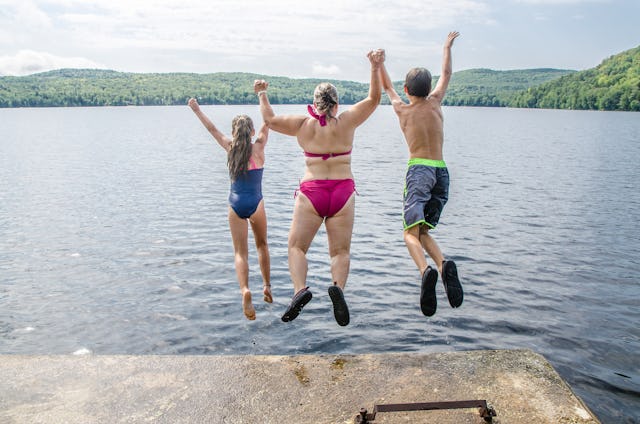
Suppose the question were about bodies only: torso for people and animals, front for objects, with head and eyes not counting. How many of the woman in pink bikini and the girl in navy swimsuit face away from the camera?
2

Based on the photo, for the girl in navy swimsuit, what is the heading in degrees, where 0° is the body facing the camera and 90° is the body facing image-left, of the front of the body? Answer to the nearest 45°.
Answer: approximately 180°

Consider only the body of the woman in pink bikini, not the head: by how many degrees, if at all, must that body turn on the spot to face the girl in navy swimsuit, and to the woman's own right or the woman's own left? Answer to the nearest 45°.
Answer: approximately 45° to the woman's own left

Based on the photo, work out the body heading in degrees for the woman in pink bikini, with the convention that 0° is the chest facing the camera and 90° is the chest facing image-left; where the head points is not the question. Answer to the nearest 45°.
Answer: approximately 180°

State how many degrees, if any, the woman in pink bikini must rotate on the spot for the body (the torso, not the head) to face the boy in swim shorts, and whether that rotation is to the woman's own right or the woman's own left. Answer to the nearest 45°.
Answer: approximately 90° to the woman's own right

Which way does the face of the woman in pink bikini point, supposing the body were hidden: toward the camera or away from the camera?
away from the camera

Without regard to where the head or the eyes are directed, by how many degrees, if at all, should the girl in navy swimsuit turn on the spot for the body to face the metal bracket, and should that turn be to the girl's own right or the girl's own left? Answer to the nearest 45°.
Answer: approximately 135° to the girl's own right
